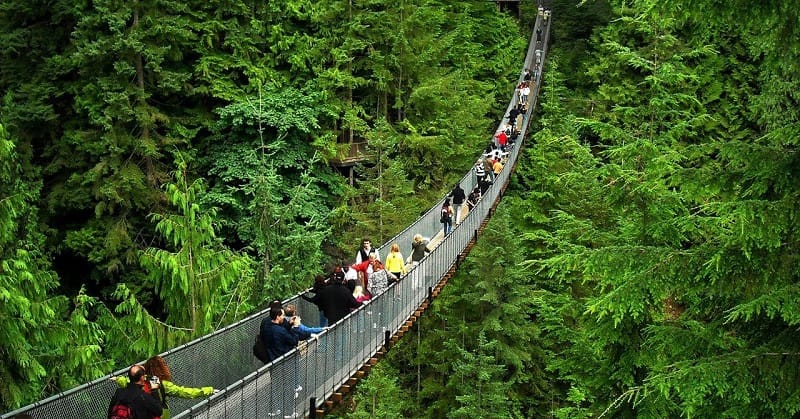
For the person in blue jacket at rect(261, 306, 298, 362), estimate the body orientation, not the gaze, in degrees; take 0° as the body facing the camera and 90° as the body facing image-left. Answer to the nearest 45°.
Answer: approximately 225°

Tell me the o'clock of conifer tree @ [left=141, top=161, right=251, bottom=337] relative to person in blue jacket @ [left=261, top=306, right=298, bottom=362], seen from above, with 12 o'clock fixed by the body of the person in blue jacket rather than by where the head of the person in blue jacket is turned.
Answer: The conifer tree is roughly at 10 o'clock from the person in blue jacket.

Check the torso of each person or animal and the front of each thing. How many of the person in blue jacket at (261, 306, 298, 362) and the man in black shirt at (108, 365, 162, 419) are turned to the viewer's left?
0

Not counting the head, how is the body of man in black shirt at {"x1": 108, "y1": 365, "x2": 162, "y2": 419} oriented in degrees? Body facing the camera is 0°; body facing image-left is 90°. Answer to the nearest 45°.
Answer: approximately 225°

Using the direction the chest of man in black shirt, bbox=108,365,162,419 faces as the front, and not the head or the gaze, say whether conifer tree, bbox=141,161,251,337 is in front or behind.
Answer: in front

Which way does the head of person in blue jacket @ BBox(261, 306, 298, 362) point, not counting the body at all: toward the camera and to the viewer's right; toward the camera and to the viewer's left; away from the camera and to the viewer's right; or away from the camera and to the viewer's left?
away from the camera and to the viewer's right

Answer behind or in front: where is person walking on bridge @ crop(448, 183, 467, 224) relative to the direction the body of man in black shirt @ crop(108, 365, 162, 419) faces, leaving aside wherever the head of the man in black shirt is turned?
in front

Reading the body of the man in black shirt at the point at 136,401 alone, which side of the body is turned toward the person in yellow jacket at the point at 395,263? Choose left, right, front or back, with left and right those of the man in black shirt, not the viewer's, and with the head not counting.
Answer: front

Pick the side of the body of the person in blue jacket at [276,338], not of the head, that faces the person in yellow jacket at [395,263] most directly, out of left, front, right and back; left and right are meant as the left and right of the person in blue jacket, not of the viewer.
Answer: left
